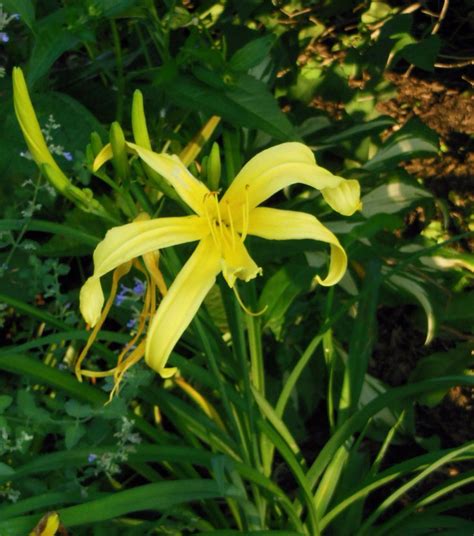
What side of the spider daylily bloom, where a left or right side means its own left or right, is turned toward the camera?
front

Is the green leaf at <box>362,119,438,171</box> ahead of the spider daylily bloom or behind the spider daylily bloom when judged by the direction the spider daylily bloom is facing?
behind

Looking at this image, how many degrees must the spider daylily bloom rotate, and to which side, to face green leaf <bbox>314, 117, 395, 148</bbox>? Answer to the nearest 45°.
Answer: approximately 180°
